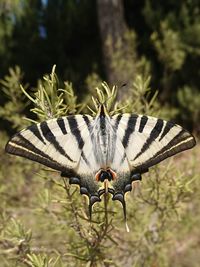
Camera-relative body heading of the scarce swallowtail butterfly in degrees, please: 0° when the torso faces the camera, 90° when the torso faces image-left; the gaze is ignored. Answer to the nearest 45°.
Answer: approximately 180°
